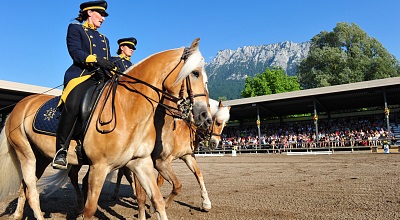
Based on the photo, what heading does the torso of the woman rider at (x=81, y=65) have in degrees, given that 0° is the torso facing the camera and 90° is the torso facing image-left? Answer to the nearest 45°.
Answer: approximately 315°

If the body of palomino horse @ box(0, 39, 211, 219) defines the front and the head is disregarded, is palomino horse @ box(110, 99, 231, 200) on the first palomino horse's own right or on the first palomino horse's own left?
on the first palomino horse's own left

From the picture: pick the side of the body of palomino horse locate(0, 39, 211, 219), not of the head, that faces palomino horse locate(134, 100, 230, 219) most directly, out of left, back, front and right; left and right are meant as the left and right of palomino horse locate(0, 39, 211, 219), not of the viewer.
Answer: left

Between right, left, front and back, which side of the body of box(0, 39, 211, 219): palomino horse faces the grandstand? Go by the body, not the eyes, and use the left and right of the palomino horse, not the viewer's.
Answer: left

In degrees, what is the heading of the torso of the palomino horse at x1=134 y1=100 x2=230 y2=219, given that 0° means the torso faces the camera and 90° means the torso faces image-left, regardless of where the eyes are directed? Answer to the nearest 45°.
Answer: approximately 315°
